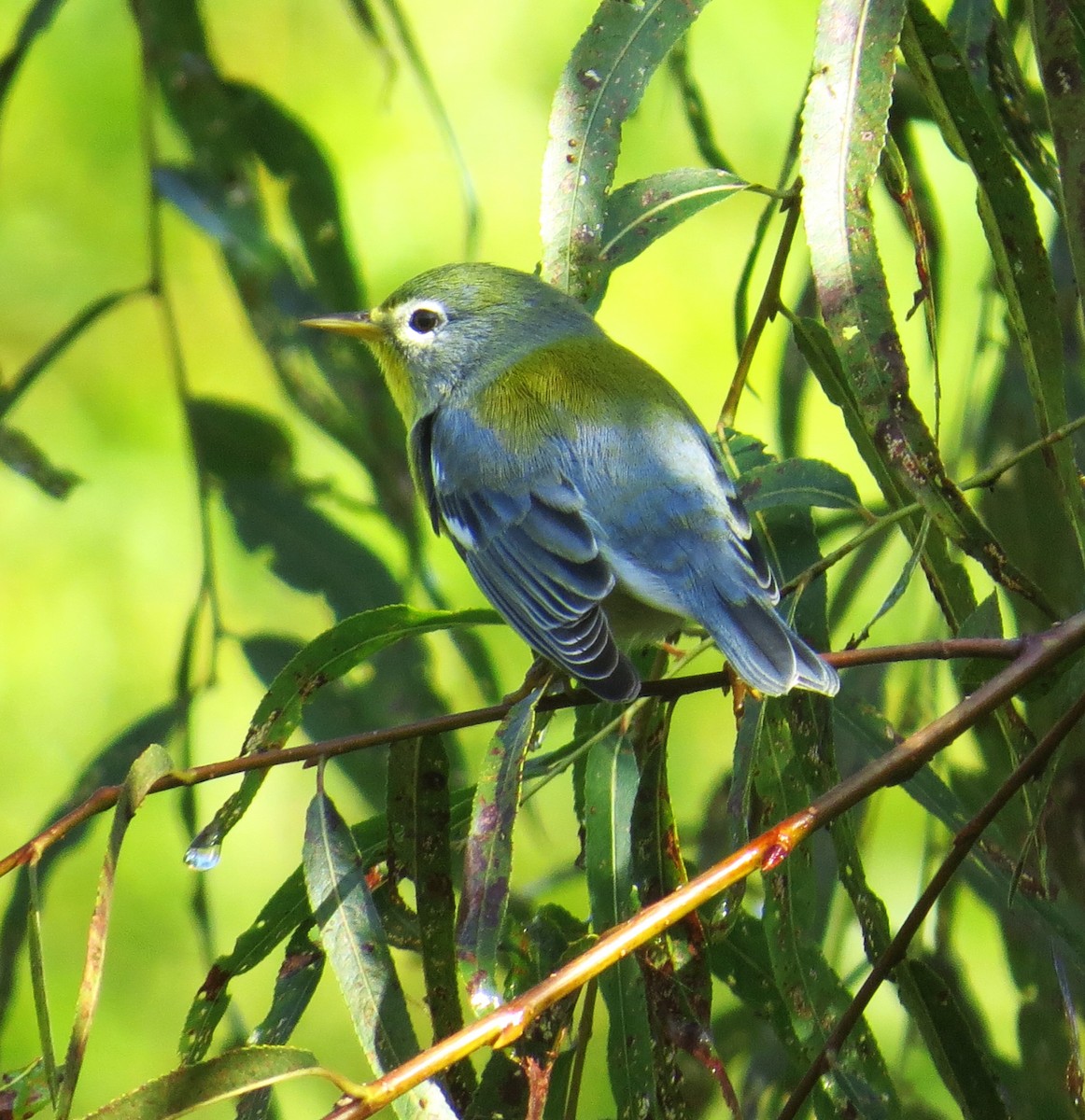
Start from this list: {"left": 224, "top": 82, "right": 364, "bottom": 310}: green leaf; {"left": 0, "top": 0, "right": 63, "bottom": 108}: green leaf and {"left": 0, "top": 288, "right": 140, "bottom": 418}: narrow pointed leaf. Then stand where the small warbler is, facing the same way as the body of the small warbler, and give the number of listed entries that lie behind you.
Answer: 0

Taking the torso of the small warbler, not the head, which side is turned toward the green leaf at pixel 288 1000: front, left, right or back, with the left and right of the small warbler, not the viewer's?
left

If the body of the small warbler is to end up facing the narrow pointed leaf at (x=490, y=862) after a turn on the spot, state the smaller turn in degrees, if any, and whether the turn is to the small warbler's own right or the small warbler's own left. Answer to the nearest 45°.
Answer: approximately 135° to the small warbler's own left

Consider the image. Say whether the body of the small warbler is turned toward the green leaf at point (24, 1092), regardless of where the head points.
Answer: no

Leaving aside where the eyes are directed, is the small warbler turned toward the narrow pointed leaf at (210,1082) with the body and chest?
no

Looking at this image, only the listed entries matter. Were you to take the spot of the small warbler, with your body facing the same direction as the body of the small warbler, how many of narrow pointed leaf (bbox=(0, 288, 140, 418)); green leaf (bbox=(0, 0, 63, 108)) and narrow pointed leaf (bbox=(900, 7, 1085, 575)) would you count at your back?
1

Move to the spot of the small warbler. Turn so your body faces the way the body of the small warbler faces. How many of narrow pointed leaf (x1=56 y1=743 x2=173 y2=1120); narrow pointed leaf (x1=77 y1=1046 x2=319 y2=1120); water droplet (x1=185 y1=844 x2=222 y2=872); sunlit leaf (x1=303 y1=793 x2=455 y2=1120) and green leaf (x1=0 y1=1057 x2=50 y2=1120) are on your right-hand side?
0

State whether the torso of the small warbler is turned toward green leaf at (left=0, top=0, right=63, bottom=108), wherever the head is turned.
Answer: yes

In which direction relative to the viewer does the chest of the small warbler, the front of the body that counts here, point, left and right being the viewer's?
facing away from the viewer and to the left of the viewer

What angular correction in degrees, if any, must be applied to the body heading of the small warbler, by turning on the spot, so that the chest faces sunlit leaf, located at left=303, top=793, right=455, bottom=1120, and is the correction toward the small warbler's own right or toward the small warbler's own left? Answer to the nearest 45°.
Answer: approximately 45° to the small warbler's own left

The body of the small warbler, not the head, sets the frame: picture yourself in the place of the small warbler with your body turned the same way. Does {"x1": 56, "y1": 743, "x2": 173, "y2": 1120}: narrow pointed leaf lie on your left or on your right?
on your left

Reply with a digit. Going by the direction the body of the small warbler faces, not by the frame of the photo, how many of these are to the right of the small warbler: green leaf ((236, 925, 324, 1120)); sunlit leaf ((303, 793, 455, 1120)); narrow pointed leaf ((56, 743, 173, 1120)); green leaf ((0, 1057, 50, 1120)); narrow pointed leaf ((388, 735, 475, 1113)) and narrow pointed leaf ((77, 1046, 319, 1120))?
0

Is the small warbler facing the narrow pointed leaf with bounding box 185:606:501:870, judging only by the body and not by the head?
no

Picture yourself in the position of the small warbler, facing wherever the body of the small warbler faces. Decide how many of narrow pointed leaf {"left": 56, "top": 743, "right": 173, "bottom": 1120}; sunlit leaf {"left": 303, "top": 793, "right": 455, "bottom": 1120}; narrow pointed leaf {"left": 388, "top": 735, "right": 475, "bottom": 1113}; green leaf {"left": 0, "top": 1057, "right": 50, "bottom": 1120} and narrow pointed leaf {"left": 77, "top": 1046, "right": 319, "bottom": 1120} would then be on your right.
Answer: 0

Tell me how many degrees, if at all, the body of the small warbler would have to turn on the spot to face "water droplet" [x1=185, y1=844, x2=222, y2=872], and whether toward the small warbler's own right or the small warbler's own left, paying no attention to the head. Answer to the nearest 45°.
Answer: approximately 90° to the small warbler's own left

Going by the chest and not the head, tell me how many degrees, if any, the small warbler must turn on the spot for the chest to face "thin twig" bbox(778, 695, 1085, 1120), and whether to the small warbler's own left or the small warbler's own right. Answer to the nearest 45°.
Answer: approximately 135° to the small warbler's own right
